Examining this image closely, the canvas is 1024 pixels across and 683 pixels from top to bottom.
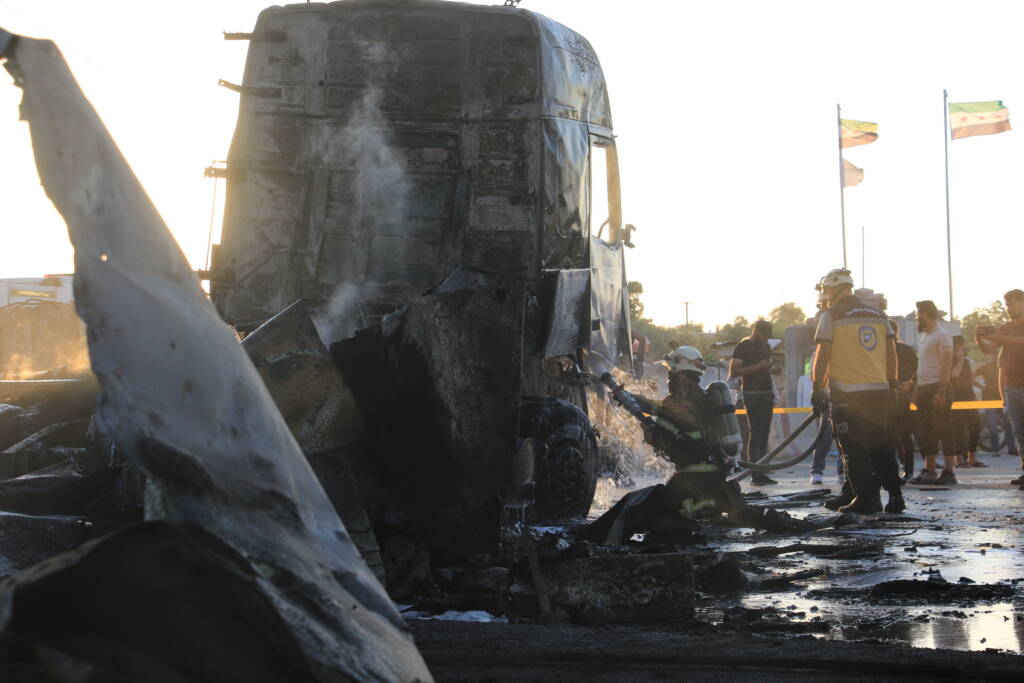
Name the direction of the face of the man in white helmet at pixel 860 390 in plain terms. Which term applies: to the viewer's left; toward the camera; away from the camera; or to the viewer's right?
to the viewer's left

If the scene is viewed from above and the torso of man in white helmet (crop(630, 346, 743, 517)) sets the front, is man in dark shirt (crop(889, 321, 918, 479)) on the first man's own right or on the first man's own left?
on the first man's own right

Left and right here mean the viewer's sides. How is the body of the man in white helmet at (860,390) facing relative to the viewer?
facing away from the viewer and to the left of the viewer

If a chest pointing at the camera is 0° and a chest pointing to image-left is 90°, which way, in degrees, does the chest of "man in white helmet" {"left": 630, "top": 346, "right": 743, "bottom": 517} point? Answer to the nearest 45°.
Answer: approximately 135°

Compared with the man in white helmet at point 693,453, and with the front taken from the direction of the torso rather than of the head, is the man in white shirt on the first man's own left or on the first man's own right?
on the first man's own right

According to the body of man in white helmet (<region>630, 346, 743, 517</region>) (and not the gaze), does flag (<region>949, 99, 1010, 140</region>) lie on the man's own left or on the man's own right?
on the man's own right

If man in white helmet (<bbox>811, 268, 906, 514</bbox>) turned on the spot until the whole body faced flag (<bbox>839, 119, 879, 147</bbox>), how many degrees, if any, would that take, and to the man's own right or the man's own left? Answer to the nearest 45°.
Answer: approximately 45° to the man's own right

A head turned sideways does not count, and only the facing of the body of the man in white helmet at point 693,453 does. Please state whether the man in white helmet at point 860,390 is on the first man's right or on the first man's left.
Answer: on the first man's right
